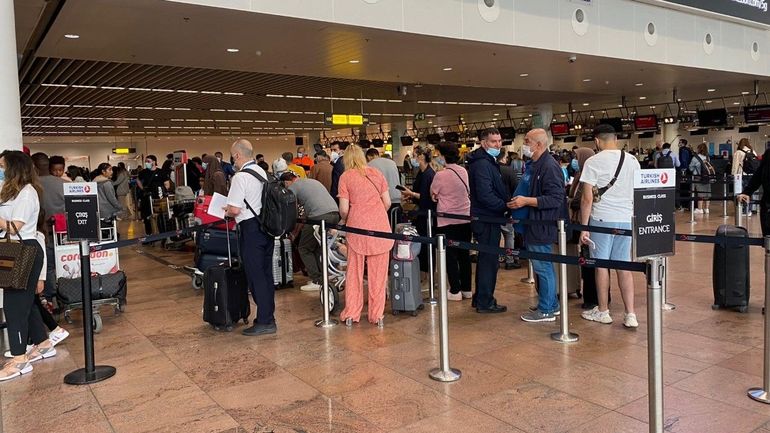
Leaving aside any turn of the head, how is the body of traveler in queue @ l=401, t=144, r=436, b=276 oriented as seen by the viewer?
to the viewer's left

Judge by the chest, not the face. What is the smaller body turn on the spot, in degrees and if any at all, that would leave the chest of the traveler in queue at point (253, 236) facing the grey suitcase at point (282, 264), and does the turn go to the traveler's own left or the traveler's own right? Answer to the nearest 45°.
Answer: approximately 90° to the traveler's own right

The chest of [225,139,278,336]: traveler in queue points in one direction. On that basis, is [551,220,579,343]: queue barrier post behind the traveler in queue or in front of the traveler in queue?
behind

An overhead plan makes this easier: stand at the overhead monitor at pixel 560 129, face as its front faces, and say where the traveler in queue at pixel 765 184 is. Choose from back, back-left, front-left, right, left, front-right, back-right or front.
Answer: front

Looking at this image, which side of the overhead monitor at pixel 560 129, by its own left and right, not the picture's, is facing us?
front

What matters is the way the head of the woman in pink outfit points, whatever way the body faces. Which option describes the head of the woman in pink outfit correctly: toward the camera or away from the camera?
away from the camera

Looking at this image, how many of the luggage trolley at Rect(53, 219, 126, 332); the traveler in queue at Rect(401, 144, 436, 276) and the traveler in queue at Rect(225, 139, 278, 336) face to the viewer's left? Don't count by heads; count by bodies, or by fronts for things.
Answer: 2

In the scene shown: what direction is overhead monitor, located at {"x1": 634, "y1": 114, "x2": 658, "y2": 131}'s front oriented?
toward the camera

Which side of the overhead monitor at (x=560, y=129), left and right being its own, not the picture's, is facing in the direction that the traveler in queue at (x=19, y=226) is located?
front

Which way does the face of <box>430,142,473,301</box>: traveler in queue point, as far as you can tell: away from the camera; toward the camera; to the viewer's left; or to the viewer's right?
away from the camera

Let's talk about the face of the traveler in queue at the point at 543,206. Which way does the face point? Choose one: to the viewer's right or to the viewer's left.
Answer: to the viewer's left

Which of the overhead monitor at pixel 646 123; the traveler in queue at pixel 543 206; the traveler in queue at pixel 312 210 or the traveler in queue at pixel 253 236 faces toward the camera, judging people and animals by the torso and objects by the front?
the overhead monitor

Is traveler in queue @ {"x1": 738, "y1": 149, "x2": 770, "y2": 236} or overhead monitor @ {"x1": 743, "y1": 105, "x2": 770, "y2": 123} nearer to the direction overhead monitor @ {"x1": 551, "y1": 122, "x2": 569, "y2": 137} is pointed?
the traveler in queue

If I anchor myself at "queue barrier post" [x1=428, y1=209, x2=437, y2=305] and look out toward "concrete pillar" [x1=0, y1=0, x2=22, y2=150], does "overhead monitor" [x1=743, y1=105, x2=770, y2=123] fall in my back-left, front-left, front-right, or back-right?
back-right

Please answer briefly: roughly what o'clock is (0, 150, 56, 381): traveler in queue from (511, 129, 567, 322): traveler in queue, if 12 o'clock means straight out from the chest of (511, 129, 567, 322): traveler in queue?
(0, 150, 56, 381): traveler in queue is roughly at 11 o'clock from (511, 129, 567, 322): traveler in queue.

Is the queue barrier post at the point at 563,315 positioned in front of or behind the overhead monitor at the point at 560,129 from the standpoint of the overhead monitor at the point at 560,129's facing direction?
in front
